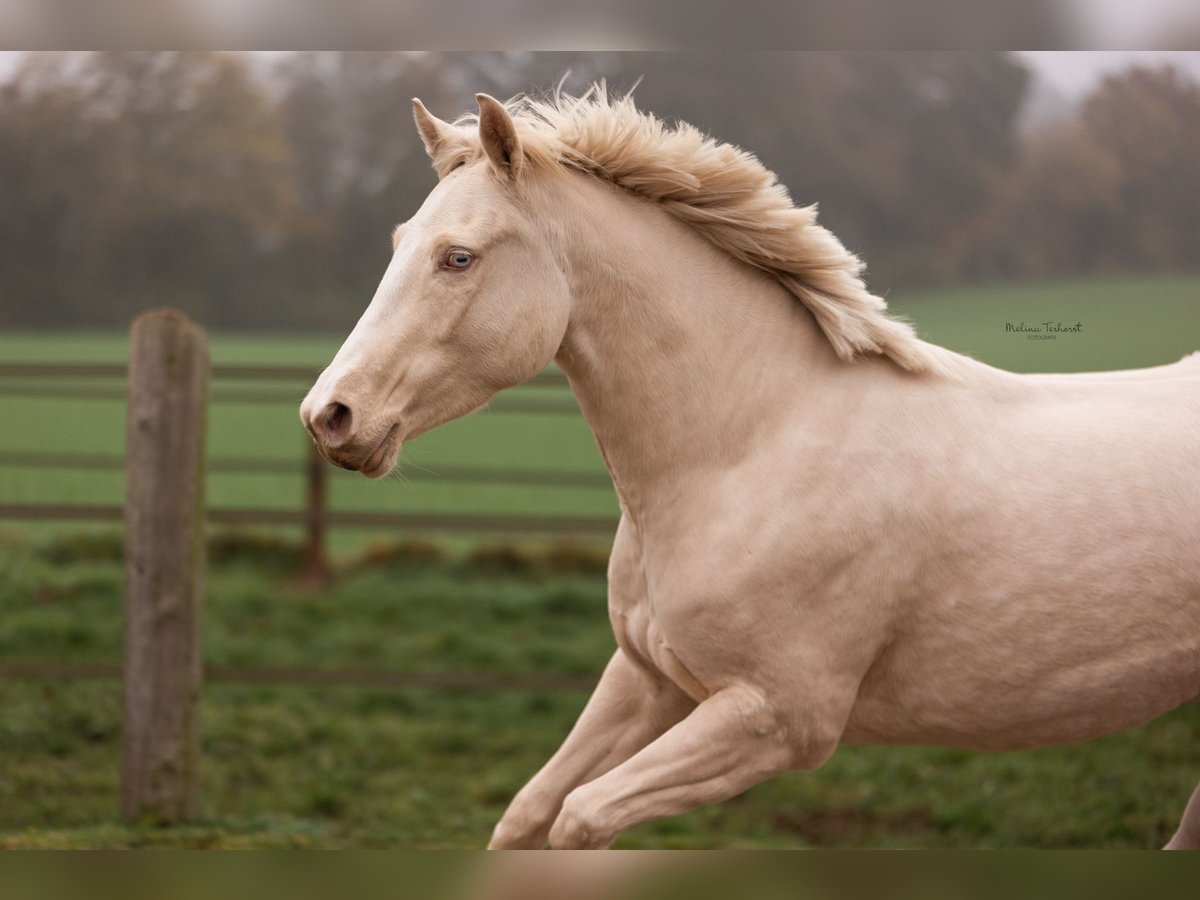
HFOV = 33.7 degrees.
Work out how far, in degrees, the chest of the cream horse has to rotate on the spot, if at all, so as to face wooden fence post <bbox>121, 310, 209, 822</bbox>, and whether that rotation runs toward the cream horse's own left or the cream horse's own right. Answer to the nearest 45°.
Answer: approximately 45° to the cream horse's own right

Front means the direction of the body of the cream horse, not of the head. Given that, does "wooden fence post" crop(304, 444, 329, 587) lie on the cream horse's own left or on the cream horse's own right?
on the cream horse's own right

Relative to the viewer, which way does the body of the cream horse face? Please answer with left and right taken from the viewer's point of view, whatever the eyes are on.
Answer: facing to the left of the viewer

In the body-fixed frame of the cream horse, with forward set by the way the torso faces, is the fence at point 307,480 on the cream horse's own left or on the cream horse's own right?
on the cream horse's own right
